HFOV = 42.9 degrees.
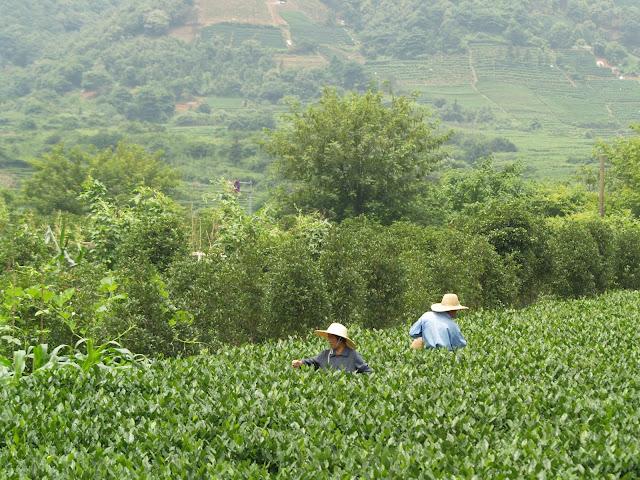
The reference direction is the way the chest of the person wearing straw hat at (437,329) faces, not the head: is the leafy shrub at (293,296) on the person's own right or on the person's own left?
on the person's own left

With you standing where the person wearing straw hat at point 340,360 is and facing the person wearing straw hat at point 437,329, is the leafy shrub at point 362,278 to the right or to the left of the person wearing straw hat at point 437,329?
left

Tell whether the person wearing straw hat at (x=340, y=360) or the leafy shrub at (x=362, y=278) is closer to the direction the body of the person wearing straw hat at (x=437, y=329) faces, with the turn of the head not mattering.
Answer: the leafy shrub

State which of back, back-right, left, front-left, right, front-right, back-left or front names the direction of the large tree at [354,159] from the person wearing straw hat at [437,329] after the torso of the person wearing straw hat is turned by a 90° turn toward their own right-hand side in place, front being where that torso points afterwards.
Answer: back-left

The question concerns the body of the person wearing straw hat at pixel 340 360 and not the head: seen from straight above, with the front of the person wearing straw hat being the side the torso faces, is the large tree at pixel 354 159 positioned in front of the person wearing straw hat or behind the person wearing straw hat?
behind

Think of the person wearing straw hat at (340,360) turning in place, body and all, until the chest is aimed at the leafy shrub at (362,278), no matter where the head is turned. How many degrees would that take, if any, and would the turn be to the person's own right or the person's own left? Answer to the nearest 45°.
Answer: approximately 135° to the person's own right

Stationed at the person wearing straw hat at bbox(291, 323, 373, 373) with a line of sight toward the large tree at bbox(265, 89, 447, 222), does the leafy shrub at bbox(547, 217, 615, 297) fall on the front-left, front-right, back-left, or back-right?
front-right

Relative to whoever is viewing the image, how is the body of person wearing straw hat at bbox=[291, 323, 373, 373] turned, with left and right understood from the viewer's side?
facing the viewer and to the left of the viewer

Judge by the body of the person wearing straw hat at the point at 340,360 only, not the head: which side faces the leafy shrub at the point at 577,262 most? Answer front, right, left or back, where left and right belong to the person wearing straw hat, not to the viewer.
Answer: back

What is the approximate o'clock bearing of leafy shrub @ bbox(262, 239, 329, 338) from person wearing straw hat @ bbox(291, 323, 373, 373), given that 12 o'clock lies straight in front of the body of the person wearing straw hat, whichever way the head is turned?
The leafy shrub is roughly at 4 o'clock from the person wearing straw hat.

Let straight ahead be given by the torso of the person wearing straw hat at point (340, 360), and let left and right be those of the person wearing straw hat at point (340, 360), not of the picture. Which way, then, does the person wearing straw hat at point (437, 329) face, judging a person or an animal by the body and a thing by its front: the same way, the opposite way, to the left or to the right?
the opposite way

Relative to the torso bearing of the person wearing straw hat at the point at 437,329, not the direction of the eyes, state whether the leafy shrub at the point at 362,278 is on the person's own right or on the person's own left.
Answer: on the person's own left

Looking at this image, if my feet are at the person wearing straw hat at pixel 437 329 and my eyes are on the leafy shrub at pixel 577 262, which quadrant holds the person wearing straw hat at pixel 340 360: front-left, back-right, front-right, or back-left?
back-left
